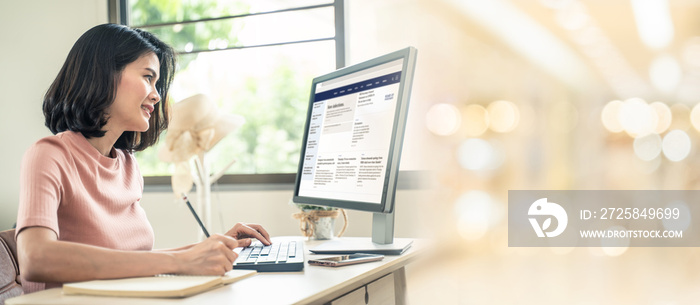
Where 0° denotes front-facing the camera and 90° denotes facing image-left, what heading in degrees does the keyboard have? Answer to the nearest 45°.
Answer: approximately 90°

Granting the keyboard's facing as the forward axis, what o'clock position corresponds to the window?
The window is roughly at 3 o'clock from the keyboard.
